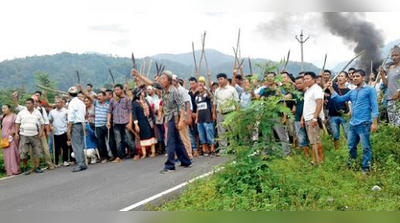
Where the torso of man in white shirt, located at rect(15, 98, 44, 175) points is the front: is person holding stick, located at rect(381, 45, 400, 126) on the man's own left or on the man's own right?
on the man's own left

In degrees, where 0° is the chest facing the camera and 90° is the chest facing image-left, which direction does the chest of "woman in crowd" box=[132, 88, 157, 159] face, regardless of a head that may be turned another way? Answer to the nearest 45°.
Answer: approximately 315°

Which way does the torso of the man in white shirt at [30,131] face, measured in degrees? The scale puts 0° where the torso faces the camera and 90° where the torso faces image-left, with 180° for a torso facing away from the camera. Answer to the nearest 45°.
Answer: approximately 0°

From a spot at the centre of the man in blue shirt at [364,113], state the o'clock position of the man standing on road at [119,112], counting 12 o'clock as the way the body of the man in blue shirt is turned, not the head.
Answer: The man standing on road is roughly at 2 o'clock from the man in blue shirt.

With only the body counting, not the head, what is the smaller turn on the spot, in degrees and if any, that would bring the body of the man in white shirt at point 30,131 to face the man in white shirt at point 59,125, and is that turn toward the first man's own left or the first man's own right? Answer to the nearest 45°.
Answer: approximately 135° to the first man's own left

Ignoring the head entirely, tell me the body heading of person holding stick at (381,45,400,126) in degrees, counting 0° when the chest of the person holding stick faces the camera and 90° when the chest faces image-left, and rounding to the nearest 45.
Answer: approximately 45°

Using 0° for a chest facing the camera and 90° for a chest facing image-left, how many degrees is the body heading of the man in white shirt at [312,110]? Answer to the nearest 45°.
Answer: approximately 45°

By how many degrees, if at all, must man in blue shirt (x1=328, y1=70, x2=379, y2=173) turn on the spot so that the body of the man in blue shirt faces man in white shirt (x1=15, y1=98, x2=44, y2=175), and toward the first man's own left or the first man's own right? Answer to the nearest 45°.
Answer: approximately 45° to the first man's own right
